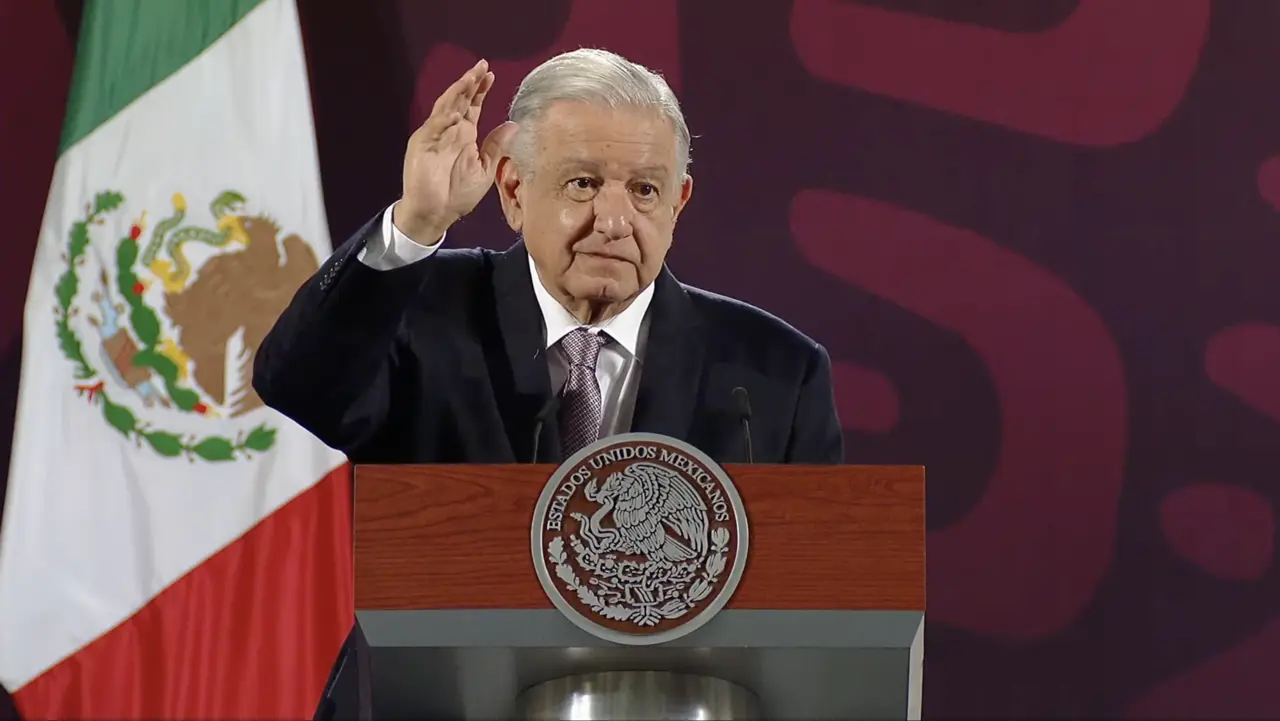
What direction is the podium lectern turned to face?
toward the camera

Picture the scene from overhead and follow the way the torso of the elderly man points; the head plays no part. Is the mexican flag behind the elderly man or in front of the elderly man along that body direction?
behind

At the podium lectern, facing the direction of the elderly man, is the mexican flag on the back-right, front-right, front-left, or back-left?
front-left

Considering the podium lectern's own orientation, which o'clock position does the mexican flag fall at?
The mexican flag is roughly at 5 o'clock from the podium lectern.

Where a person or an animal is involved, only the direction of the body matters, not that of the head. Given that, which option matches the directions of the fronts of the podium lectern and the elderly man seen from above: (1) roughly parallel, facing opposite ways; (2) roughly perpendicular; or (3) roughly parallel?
roughly parallel

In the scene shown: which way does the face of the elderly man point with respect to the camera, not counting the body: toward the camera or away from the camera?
toward the camera

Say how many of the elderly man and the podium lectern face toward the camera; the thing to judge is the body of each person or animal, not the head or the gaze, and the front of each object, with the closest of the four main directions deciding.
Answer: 2

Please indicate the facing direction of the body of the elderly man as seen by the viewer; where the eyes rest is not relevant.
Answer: toward the camera
